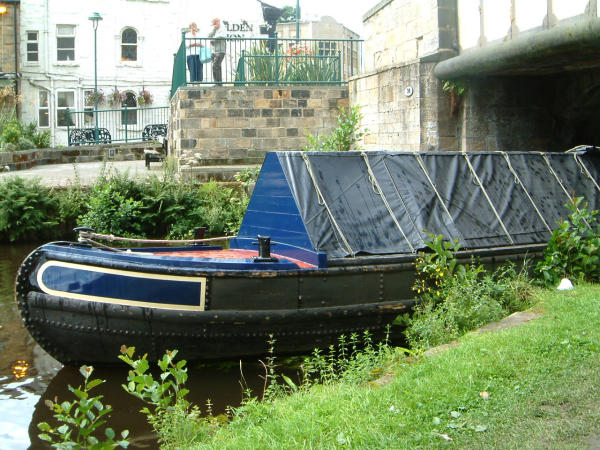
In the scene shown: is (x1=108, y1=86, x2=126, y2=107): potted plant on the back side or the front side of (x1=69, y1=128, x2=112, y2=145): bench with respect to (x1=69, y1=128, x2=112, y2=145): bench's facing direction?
on the back side

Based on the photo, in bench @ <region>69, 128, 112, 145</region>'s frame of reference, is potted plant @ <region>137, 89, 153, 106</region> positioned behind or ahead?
behind

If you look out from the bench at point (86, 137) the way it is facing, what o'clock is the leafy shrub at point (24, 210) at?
The leafy shrub is roughly at 12 o'clock from the bench.

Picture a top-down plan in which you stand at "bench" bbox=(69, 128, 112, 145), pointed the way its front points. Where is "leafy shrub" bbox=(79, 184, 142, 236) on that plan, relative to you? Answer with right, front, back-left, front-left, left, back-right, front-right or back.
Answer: front

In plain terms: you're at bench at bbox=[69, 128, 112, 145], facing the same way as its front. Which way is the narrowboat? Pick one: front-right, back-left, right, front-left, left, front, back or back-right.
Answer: front

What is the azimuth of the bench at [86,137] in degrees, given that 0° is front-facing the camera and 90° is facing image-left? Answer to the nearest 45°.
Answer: approximately 0°
